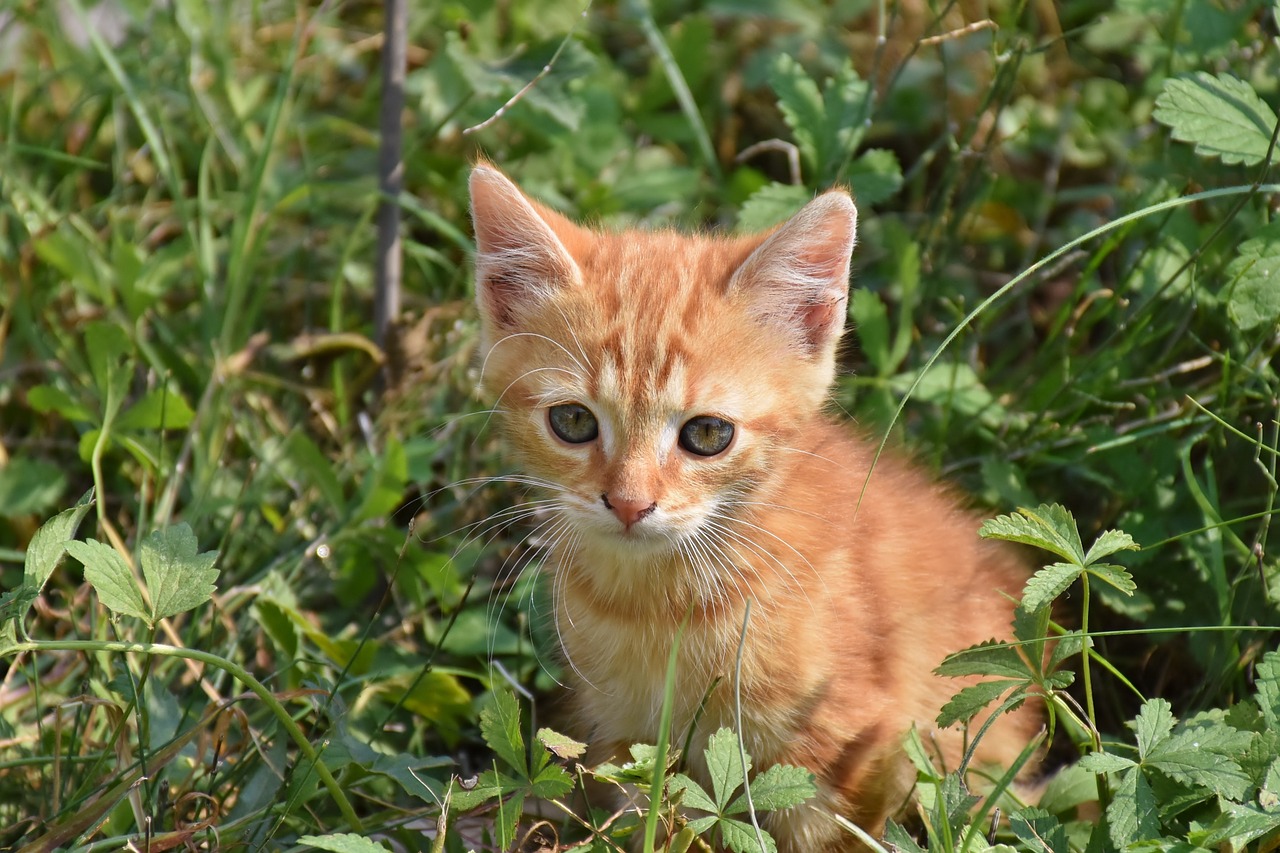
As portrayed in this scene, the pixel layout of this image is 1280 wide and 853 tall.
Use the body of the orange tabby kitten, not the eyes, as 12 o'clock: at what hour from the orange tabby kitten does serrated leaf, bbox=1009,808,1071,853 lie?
The serrated leaf is roughly at 9 o'clock from the orange tabby kitten.

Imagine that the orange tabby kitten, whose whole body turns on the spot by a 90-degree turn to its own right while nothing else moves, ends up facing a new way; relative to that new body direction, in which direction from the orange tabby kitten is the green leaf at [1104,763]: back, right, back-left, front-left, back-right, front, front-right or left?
back

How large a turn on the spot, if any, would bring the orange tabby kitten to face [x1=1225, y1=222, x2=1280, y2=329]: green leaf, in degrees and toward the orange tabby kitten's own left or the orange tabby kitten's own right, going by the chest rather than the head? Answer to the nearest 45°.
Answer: approximately 135° to the orange tabby kitten's own left

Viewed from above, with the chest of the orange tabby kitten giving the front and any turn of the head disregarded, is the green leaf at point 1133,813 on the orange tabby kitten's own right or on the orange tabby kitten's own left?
on the orange tabby kitten's own left

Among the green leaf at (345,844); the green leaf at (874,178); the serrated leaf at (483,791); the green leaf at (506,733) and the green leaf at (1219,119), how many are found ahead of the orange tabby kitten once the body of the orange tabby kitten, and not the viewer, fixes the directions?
3

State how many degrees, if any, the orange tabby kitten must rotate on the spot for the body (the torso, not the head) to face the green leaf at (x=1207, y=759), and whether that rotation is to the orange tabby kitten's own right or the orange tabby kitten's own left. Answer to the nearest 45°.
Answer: approximately 90° to the orange tabby kitten's own left

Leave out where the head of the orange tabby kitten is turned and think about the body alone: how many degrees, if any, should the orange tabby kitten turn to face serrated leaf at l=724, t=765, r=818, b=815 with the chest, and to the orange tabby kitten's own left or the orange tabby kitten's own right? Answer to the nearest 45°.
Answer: approximately 45° to the orange tabby kitten's own left

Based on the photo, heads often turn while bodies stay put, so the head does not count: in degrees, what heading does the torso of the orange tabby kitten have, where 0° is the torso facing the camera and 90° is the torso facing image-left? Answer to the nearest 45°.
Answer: approximately 45°

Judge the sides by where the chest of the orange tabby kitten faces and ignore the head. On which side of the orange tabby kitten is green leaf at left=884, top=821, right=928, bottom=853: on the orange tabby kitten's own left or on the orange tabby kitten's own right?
on the orange tabby kitten's own left

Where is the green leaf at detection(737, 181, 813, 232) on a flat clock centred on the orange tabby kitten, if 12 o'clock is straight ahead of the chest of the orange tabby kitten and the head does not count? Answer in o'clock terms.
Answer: The green leaf is roughly at 5 o'clock from the orange tabby kitten.

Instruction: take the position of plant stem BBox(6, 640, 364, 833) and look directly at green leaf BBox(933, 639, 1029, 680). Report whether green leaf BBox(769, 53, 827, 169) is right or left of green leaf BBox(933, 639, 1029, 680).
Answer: left

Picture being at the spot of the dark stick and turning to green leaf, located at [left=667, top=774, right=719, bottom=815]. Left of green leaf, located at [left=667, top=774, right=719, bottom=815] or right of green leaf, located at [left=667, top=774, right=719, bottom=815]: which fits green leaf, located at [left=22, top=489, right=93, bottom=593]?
right
